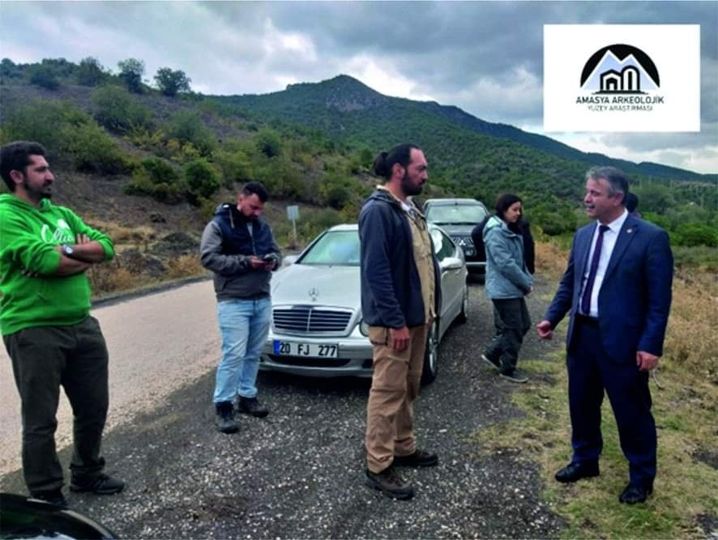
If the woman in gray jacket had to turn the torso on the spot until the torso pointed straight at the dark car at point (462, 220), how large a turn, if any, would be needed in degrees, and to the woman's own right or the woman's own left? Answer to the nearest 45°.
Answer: approximately 90° to the woman's own left

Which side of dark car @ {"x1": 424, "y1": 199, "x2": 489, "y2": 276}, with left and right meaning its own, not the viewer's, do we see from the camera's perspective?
front

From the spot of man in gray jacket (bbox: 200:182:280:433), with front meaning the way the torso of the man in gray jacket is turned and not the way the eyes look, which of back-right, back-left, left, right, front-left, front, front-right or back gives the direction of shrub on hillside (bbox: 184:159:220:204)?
back-left

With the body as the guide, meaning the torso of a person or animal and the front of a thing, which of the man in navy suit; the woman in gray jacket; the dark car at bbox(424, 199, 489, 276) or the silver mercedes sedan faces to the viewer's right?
the woman in gray jacket

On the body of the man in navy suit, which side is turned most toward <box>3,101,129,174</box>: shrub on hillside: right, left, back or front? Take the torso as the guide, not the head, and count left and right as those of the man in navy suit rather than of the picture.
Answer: right

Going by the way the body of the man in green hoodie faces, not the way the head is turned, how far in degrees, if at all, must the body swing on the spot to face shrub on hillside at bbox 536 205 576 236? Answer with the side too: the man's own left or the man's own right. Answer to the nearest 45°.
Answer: approximately 90° to the man's own left

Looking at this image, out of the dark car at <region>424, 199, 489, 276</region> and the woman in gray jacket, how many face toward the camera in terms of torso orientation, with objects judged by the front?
1

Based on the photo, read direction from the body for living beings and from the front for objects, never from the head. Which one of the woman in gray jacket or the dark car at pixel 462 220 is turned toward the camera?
the dark car

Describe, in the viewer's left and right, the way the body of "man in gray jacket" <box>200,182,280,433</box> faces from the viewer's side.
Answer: facing the viewer and to the right of the viewer

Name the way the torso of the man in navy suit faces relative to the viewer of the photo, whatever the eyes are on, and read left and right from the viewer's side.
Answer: facing the viewer and to the left of the viewer

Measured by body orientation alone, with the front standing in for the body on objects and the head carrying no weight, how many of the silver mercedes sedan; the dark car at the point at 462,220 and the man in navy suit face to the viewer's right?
0

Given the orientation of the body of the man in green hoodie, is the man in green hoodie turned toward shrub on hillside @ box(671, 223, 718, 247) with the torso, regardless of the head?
no

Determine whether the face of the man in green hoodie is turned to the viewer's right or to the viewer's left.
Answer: to the viewer's right
